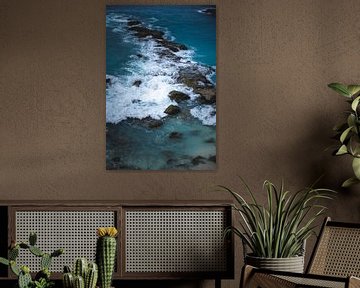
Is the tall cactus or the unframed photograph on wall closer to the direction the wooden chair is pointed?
the tall cactus

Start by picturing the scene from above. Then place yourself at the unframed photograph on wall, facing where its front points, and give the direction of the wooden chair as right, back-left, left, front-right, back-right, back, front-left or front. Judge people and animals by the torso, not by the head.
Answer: front-left

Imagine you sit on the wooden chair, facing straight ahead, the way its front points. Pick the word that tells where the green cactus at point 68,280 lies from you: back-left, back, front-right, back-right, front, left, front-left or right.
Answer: front

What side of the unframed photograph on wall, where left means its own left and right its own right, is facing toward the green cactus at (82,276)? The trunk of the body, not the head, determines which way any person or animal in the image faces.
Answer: front

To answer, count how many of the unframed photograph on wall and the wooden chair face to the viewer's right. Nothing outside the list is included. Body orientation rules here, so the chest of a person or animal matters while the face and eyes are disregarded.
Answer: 0

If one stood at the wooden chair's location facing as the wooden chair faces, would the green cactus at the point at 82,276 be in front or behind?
in front

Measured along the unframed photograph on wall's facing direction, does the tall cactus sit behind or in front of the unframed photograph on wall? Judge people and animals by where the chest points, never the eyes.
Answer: in front

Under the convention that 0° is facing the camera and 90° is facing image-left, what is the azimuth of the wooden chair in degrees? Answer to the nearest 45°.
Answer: approximately 45°

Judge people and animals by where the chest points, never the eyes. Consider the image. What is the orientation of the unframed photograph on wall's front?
toward the camera

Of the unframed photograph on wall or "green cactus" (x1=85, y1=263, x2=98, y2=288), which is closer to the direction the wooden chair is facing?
the green cactus
